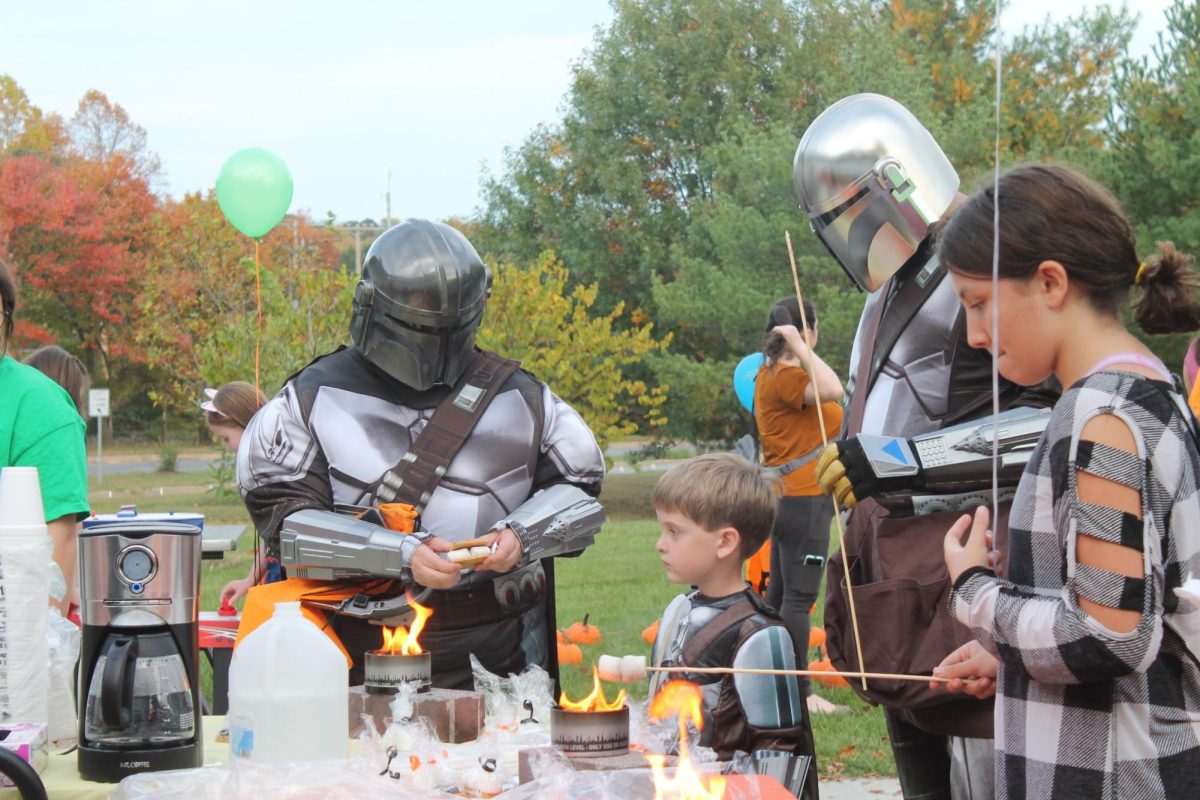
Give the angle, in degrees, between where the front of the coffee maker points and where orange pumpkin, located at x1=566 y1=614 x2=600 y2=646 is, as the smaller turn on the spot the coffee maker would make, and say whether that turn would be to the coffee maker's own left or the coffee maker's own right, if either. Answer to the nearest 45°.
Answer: approximately 135° to the coffee maker's own left

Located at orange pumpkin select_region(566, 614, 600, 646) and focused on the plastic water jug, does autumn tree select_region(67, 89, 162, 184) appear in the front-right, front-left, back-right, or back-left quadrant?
back-right

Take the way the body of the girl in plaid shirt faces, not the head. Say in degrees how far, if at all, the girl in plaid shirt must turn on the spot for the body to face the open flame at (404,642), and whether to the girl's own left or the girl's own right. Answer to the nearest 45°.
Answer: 0° — they already face it

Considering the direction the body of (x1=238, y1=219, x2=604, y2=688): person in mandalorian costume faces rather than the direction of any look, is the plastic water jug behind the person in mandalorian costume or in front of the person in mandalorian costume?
in front

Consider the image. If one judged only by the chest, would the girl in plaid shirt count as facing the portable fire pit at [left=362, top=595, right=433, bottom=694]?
yes

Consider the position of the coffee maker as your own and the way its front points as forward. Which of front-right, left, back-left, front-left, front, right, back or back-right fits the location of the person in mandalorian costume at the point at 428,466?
back-left

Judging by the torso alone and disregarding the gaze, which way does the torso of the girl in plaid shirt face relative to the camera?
to the viewer's left

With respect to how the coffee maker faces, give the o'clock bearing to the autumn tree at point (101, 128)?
The autumn tree is roughly at 6 o'clock from the coffee maker.

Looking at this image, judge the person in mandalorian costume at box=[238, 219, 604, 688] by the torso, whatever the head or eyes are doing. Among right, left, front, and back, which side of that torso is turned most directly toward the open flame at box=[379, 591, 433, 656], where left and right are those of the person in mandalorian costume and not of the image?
front

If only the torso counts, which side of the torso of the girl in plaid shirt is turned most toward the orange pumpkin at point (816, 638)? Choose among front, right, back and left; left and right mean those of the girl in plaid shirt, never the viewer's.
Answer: right

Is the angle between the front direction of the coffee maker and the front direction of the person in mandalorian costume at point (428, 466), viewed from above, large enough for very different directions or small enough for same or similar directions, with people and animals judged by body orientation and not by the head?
same or similar directions

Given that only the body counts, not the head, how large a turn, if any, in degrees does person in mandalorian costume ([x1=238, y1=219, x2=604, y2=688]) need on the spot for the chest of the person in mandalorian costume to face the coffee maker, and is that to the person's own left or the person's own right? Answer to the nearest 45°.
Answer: approximately 45° to the person's own right

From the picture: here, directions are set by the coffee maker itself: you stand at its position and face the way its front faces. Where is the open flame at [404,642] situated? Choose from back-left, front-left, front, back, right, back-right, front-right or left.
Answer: back-left

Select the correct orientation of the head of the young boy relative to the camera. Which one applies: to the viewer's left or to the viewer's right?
to the viewer's left

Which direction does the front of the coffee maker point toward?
toward the camera
